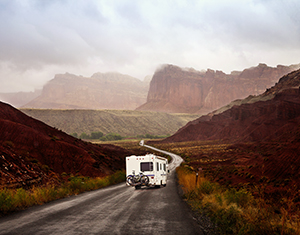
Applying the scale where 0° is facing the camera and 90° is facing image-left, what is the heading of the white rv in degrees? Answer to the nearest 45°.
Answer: approximately 180°

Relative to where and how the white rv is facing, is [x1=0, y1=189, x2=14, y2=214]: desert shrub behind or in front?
behind
